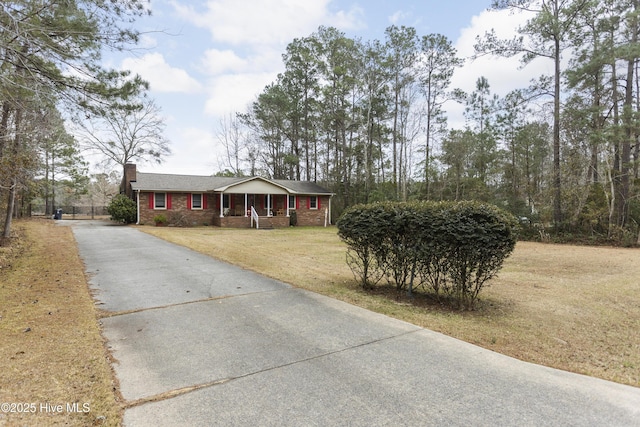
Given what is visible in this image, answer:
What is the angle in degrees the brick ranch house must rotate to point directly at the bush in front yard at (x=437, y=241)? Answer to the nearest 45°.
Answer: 0° — it already faces it

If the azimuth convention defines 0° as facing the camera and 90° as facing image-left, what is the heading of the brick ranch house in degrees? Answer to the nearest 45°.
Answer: approximately 0°
